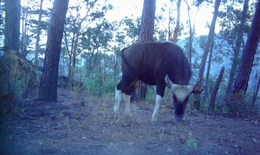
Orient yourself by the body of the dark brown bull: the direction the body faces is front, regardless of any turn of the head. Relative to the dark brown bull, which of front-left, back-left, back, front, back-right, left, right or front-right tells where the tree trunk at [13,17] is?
back

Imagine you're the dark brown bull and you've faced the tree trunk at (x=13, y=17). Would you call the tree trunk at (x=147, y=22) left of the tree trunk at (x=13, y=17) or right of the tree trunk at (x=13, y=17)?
right

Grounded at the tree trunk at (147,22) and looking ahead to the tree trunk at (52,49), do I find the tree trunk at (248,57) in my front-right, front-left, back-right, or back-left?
back-left

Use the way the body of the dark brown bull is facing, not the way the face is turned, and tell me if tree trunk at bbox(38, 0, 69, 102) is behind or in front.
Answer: behind

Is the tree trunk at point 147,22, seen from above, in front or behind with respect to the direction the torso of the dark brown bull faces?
behind

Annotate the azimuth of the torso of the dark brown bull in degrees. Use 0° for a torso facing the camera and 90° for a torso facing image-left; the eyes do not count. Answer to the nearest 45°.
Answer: approximately 315°

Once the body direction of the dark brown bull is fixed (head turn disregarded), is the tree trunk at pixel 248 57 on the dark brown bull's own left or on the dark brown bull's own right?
on the dark brown bull's own left
